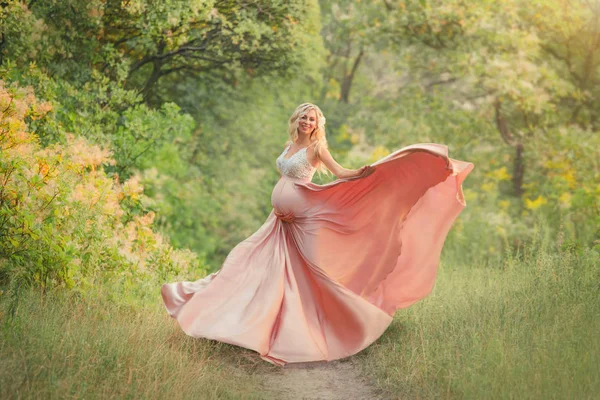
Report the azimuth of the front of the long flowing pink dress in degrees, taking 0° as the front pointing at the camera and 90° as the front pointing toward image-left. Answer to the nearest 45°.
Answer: approximately 45°
